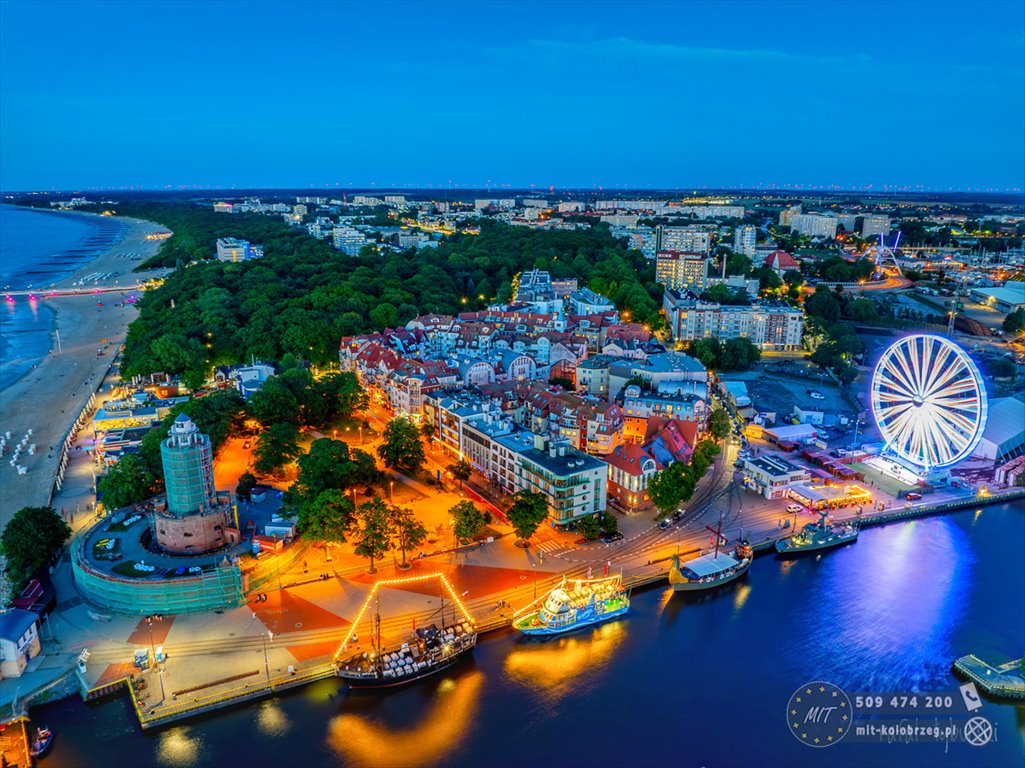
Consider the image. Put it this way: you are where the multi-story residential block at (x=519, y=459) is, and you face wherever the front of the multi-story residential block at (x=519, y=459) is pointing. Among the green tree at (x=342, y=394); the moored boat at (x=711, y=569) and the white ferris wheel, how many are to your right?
1

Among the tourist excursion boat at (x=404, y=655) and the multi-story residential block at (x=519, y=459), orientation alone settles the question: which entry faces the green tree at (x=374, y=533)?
the multi-story residential block

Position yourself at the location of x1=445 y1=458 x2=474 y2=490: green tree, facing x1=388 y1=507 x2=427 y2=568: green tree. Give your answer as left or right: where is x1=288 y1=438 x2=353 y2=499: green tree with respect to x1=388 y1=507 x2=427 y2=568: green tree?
right

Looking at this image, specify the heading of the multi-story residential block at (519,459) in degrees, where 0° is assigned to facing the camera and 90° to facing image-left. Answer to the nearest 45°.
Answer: approximately 45°

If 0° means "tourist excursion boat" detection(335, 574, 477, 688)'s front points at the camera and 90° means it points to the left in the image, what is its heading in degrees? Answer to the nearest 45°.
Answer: approximately 45°
